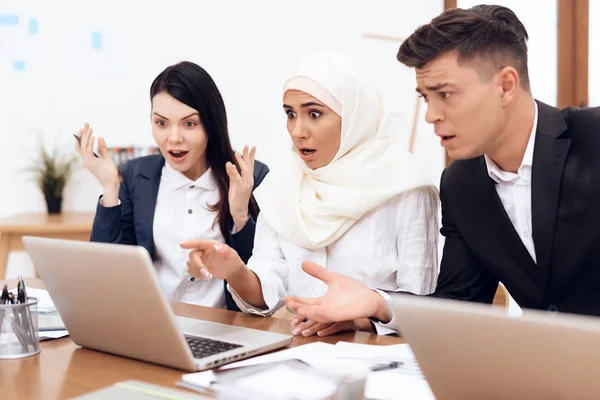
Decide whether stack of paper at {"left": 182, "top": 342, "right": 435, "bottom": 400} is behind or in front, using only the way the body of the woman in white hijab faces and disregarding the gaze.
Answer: in front

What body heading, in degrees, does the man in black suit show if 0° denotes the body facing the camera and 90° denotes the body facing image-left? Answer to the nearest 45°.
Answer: approximately 45°

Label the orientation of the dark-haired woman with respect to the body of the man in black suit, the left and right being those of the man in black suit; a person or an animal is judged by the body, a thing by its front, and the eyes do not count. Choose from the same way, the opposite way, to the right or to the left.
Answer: to the left

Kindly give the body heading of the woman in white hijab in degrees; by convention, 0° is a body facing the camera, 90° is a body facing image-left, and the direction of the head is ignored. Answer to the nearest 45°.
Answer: approximately 45°

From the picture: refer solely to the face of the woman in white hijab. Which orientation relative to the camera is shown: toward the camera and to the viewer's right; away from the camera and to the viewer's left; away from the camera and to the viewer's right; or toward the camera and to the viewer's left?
toward the camera and to the viewer's left

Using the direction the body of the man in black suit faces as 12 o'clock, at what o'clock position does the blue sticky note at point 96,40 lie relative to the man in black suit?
The blue sticky note is roughly at 3 o'clock from the man in black suit.

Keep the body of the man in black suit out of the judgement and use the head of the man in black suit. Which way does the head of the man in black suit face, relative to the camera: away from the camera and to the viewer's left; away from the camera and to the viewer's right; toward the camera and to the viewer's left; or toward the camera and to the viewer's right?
toward the camera and to the viewer's left

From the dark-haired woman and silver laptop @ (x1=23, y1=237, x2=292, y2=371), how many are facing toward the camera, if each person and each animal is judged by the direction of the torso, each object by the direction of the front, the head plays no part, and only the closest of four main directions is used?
1

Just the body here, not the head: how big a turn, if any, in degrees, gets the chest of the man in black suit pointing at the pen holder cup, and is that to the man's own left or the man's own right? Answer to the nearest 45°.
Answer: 0° — they already face it

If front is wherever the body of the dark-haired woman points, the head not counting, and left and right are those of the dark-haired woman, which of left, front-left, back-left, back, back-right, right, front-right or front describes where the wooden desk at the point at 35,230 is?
back-right

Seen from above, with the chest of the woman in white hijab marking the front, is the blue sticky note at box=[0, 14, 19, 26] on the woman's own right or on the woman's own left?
on the woman's own right

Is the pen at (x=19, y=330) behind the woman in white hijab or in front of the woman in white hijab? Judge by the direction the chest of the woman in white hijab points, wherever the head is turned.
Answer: in front

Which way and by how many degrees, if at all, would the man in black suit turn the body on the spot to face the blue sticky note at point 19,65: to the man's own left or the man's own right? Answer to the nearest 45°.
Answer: approximately 90° to the man's own right

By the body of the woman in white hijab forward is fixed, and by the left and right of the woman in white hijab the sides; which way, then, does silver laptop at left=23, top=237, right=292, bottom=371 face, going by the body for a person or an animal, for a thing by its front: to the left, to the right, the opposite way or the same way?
the opposite way

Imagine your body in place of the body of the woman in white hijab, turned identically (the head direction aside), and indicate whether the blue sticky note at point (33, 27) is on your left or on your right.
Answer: on your right

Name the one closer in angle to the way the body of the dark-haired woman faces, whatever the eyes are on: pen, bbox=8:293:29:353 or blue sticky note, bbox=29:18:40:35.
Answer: the pen
